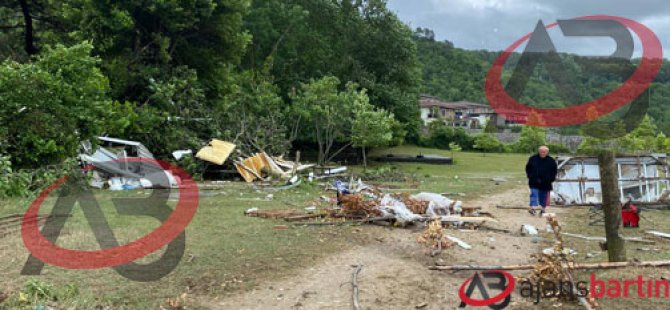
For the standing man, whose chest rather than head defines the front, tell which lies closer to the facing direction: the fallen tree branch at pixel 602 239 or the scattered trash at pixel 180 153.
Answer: the fallen tree branch

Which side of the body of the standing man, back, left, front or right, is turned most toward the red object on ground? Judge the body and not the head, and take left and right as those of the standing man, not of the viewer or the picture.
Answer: left

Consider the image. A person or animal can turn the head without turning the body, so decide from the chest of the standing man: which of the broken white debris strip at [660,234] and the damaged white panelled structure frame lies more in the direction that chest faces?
the broken white debris strip

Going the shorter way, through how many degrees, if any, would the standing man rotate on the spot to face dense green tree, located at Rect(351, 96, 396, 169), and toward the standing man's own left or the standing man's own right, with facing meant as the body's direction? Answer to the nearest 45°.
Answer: approximately 135° to the standing man's own right

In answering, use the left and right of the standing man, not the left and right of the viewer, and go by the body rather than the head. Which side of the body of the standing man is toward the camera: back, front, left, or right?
front

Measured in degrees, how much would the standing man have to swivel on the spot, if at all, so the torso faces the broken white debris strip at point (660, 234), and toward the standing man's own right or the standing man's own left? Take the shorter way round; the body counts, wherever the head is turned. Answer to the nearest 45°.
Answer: approximately 45° to the standing man's own left

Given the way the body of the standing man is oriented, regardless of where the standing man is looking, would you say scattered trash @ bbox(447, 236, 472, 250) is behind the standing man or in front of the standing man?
in front

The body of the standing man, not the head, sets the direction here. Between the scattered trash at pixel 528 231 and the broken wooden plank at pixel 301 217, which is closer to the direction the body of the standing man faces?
the scattered trash

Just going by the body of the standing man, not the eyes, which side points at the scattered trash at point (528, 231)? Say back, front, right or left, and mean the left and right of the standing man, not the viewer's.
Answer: front

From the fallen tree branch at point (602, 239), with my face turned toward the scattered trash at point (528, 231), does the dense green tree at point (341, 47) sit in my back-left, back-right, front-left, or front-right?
front-right

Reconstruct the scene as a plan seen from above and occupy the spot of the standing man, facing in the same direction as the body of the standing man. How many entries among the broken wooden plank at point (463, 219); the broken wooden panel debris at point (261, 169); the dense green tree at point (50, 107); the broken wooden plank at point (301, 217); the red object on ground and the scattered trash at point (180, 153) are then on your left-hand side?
1

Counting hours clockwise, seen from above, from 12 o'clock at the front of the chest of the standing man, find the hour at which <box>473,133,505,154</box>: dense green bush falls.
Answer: The dense green bush is roughly at 6 o'clock from the standing man.

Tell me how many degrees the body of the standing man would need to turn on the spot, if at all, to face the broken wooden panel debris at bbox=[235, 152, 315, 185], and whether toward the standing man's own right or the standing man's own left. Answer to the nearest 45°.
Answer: approximately 135° to the standing man's own right

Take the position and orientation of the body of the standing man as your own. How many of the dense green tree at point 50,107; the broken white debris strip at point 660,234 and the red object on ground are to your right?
1

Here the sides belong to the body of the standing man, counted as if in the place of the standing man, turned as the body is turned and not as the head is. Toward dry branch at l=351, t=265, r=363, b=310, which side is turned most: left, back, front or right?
front
